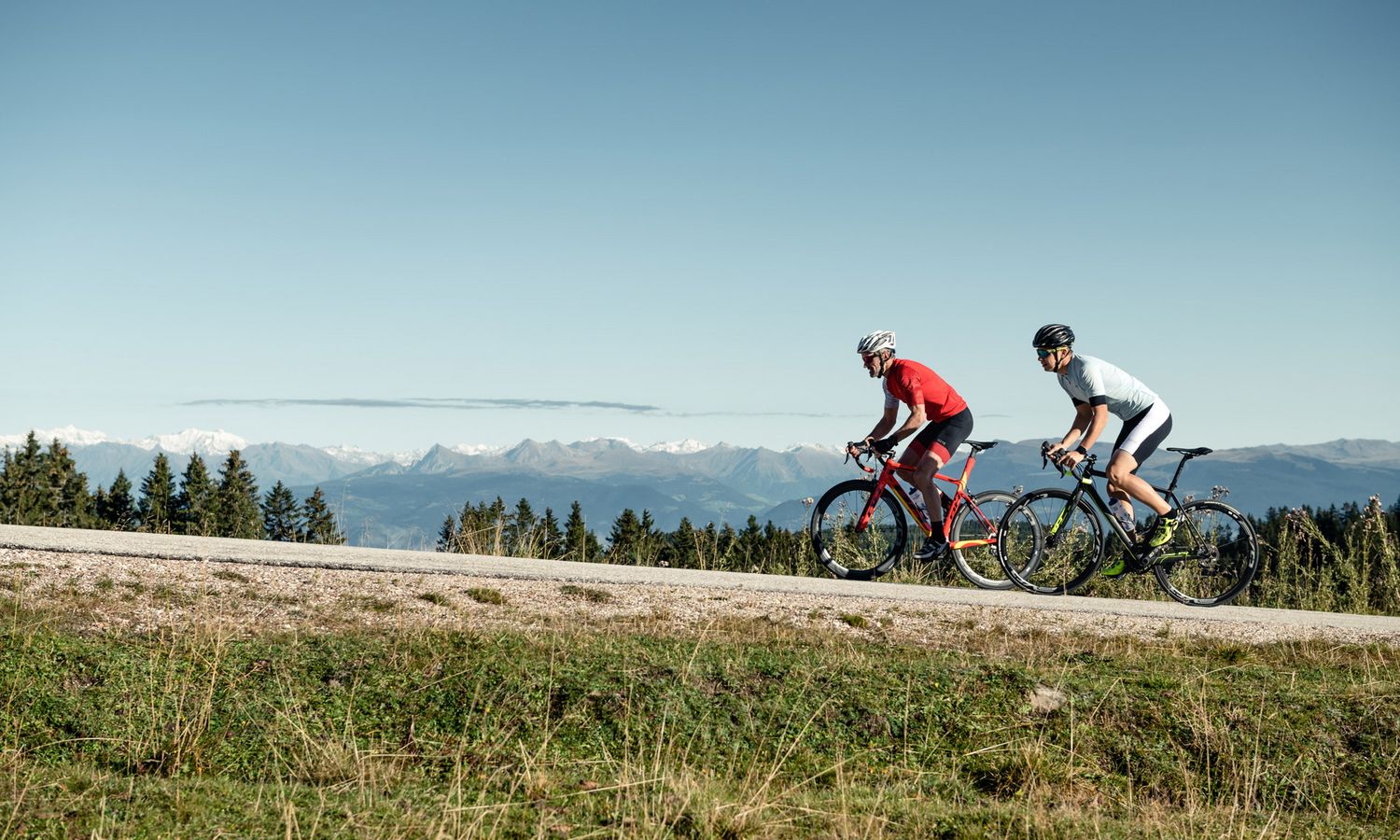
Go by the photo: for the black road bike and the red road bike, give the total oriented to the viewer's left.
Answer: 2

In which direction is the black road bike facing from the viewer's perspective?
to the viewer's left

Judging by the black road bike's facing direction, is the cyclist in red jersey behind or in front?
in front

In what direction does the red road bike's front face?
to the viewer's left

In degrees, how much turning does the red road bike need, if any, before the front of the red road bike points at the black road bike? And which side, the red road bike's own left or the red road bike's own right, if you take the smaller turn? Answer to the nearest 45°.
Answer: approximately 180°

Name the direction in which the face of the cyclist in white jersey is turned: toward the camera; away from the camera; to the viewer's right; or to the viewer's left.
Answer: to the viewer's left

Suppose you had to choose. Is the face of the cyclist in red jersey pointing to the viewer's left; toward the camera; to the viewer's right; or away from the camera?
to the viewer's left
